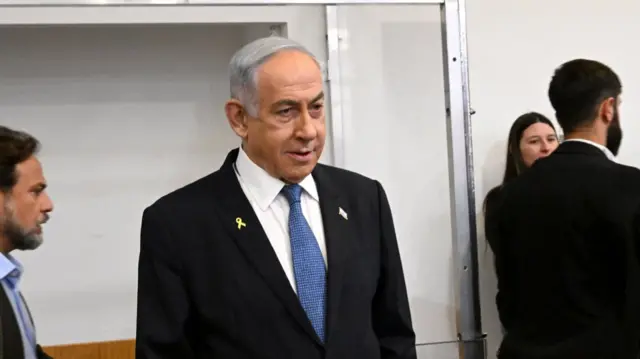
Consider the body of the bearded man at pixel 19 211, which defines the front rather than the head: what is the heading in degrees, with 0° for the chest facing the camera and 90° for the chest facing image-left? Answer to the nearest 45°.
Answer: approximately 270°

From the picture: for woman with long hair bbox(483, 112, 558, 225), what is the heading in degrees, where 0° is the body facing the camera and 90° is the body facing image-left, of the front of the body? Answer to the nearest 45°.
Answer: approximately 315°

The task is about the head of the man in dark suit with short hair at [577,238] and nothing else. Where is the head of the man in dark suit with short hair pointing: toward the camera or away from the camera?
away from the camera

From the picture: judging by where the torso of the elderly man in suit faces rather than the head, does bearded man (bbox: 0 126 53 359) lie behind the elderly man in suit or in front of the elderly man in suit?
behind

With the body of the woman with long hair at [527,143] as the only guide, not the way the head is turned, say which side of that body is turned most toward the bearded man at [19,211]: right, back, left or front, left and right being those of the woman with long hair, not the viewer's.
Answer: right

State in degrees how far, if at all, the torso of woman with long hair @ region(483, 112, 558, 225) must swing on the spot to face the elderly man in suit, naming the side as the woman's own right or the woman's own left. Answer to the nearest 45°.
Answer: approximately 45° to the woman's own right

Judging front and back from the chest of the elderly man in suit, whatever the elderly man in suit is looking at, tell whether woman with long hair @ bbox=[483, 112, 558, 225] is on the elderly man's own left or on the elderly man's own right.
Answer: on the elderly man's own left
